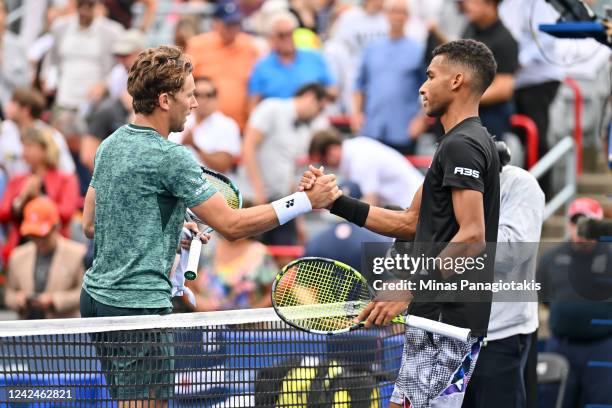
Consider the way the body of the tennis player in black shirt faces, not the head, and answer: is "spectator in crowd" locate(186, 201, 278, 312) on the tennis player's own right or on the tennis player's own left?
on the tennis player's own right

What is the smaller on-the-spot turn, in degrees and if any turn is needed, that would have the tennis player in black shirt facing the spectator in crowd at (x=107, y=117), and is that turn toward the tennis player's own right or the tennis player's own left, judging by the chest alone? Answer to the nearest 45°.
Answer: approximately 45° to the tennis player's own right

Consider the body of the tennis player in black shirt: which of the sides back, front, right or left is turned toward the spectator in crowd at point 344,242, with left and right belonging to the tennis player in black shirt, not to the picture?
right

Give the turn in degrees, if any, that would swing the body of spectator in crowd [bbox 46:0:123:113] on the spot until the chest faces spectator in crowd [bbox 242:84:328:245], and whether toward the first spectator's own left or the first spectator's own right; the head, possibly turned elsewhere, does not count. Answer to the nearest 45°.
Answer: approximately 45° to the first spectator's own left

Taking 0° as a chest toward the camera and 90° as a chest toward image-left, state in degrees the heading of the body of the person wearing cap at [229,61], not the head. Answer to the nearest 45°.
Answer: approximately 0°

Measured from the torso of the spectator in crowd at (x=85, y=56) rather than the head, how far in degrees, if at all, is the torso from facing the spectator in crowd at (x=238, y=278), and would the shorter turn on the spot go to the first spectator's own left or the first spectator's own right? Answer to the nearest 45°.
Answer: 0° — they already face them

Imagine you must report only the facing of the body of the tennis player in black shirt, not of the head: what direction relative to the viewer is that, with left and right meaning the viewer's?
facing to the left of the viewer

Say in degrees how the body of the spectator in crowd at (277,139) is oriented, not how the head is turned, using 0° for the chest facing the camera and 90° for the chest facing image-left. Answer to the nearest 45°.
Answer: approximately 315°
